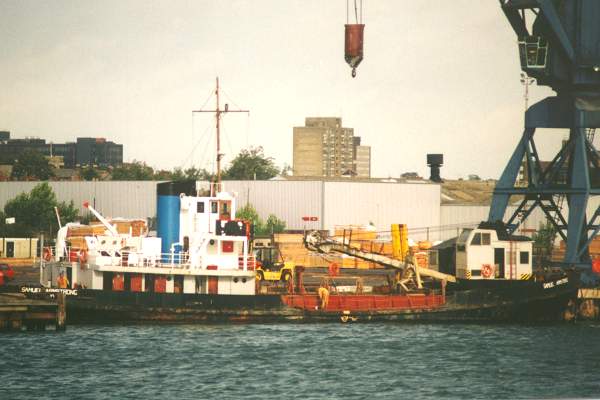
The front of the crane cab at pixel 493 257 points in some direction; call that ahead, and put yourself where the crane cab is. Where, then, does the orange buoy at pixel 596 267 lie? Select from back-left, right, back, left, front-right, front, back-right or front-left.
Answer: back-right

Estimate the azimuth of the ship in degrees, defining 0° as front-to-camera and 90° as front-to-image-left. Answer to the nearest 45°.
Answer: approximately 270°

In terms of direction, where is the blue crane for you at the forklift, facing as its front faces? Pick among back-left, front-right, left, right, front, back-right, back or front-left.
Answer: back

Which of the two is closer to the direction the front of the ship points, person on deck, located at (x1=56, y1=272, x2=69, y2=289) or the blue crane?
the blue crane

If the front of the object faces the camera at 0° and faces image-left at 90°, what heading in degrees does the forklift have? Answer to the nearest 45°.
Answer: approximately 90°

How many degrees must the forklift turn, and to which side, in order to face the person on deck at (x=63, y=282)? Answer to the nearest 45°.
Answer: approximately 45° to its left

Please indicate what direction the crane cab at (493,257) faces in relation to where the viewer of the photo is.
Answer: facing to the left of the viewer

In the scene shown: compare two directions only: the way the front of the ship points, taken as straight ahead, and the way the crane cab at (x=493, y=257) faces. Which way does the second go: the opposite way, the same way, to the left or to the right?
the opposite way

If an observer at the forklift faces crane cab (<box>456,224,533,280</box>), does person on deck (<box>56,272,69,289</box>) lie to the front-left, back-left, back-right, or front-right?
back-right
